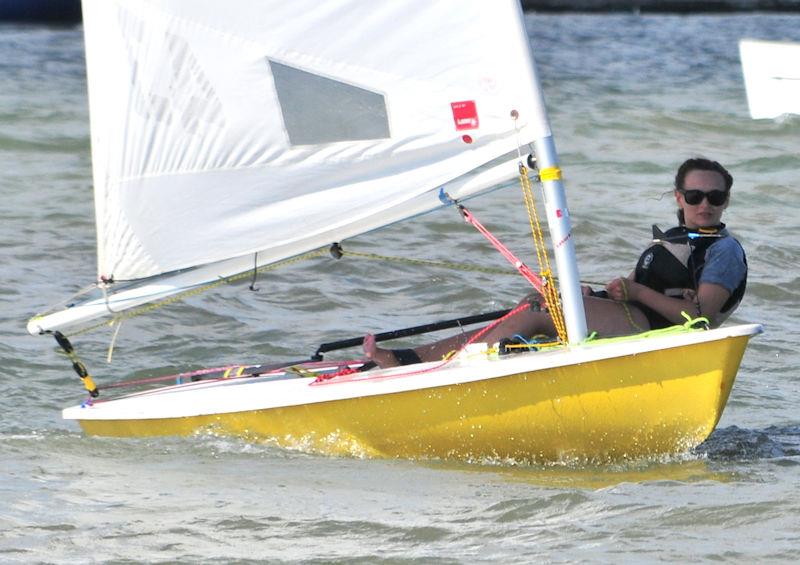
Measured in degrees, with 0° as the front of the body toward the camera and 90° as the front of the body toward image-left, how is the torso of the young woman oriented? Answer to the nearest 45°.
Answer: approximately 45°

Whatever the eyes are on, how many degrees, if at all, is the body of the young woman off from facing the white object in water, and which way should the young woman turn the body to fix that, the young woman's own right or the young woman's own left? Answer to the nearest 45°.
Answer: approximately 135° to the young woman's own right
